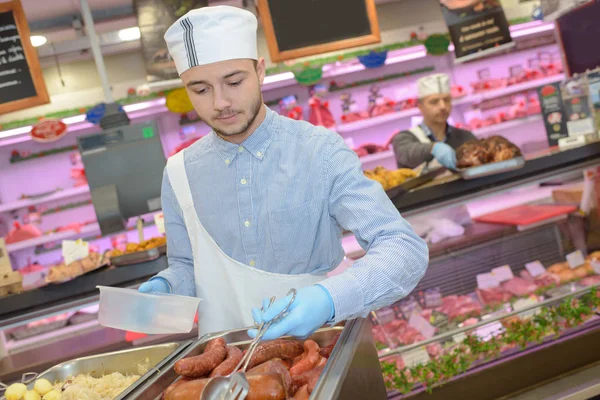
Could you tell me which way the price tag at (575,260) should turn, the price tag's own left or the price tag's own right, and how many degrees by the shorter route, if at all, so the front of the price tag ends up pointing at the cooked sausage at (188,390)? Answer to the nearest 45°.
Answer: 0° — it already faces it

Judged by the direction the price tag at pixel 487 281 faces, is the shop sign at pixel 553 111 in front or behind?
behind

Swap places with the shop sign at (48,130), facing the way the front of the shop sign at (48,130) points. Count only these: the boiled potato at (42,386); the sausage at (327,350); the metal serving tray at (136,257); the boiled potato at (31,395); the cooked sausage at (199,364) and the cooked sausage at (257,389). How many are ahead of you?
6

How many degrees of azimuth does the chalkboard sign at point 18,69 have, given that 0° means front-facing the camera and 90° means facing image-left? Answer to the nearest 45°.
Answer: approximately 0°

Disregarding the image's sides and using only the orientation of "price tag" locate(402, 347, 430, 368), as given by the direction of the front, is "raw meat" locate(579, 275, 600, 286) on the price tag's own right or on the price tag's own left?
on the price tag's own left

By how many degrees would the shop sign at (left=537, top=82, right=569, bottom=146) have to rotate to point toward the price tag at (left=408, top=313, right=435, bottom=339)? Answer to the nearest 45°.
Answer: approximately 45° to its right

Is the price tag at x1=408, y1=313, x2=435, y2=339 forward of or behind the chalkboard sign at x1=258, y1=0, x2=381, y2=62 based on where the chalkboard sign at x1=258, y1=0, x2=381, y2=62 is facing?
forward

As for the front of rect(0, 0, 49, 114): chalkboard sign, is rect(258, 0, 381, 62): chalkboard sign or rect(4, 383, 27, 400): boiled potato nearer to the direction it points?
the boiled potato

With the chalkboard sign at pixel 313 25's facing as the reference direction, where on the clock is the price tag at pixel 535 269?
The price tag is roughly at 11 o'clock from the chalkboard sign.

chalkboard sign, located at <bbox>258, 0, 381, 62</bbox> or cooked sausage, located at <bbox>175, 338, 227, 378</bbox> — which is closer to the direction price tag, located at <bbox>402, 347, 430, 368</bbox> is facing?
the cooked sausage

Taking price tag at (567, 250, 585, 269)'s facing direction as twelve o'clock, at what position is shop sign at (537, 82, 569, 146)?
The shop sign is roughly at 6 o'clock from the price tag.
